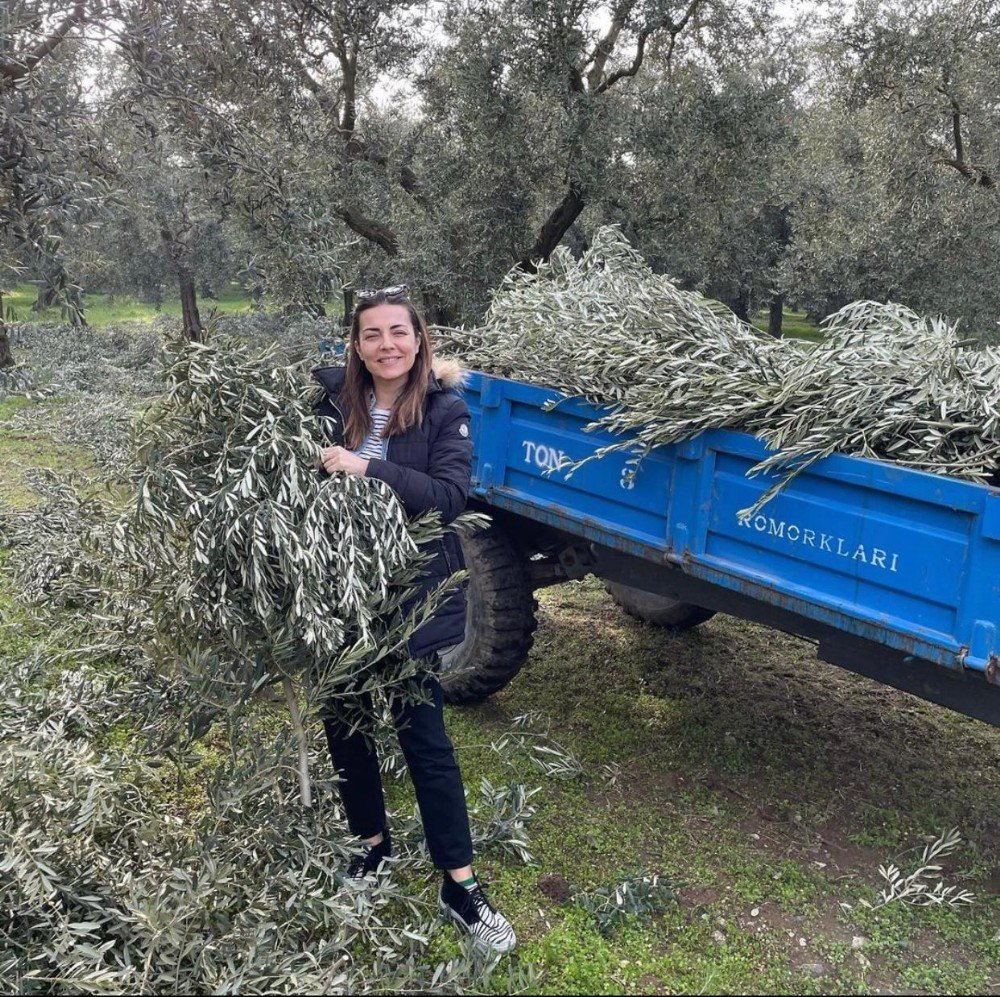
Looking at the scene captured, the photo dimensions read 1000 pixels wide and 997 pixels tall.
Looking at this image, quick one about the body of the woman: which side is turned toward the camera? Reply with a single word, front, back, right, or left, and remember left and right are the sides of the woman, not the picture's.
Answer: front

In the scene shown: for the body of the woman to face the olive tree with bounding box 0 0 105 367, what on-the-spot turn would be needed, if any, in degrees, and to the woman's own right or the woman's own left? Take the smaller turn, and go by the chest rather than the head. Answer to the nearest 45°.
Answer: approximately 90° to the woman's own right

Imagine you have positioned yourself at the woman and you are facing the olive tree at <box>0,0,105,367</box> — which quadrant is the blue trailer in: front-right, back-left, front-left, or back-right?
back-right

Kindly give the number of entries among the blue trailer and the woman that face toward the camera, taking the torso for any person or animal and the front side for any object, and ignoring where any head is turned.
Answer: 1
